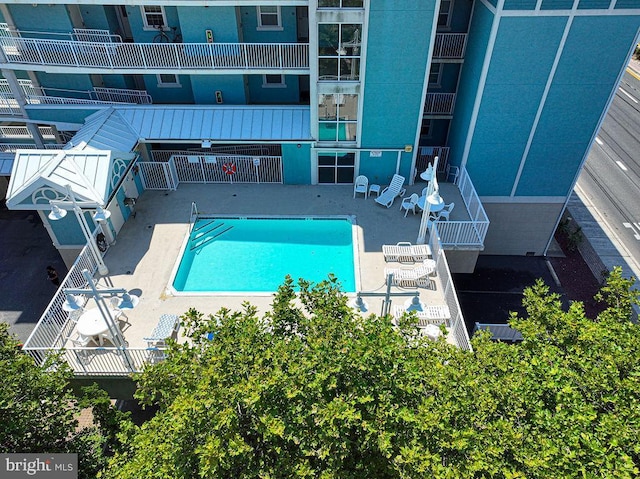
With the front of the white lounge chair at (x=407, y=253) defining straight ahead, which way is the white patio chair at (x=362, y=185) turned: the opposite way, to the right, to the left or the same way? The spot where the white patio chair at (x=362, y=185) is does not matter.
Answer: to the left

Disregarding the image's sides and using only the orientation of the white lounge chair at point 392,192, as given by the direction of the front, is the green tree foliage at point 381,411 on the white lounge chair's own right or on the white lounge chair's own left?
on the white lounge chair's own left

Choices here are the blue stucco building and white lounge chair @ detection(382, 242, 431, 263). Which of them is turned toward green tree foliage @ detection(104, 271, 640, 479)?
the blue stucco building

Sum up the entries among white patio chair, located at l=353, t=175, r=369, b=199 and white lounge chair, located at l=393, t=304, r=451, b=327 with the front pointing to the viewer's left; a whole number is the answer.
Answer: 1

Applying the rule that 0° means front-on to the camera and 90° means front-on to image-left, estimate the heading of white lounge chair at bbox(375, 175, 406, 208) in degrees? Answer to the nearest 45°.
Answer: approximately 45°

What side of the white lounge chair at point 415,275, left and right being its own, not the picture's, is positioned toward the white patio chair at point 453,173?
right

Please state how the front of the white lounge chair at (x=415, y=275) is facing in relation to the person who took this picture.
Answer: facing to the left of the viewer

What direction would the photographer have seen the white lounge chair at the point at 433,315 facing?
facing to the left of the viewer

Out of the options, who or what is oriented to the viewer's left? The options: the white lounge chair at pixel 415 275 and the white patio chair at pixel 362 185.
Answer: the white lounge chair

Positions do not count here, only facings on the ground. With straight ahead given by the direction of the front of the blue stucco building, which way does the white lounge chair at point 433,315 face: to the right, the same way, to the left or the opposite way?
to the right

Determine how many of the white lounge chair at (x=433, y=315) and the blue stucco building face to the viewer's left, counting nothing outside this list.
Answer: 1

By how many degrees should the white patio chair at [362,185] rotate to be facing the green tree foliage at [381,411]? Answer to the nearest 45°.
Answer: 0° — it already faces it

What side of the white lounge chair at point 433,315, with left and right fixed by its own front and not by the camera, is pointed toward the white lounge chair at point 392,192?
right
